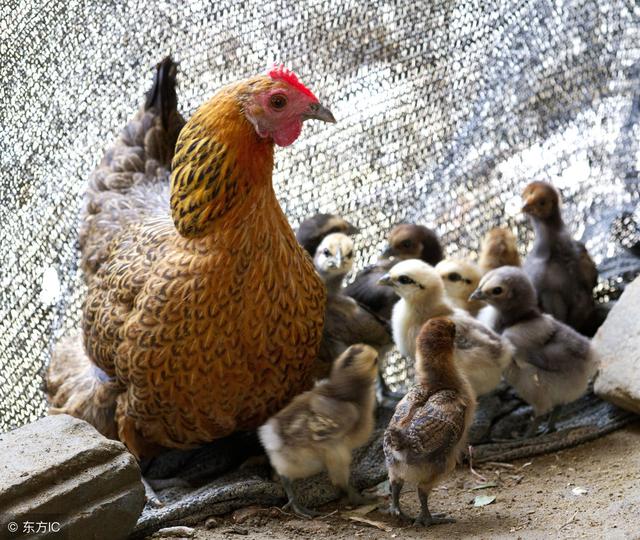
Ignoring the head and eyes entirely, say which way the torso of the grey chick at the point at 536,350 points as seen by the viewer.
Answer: to the viewer's left

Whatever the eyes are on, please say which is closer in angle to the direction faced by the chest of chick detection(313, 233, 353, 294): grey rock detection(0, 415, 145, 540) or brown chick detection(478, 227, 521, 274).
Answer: the grey rock

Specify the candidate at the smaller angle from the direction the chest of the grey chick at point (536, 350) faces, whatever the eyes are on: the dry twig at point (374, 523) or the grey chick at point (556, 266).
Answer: the dry twig

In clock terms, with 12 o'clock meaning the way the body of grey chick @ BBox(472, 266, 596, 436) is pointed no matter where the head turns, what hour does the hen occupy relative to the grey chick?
The hen is roughly at 11 o'clock from the grey chick.

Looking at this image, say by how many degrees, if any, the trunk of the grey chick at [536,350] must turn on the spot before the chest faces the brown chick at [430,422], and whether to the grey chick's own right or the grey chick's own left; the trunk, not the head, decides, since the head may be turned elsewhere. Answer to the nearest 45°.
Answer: approximately 45° to the grey chick's own left

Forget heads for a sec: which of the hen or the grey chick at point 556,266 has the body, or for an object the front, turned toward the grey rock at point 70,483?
the grey chick

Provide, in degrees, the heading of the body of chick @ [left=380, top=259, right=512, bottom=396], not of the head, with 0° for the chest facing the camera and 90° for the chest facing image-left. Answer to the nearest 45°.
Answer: approximately 90°
